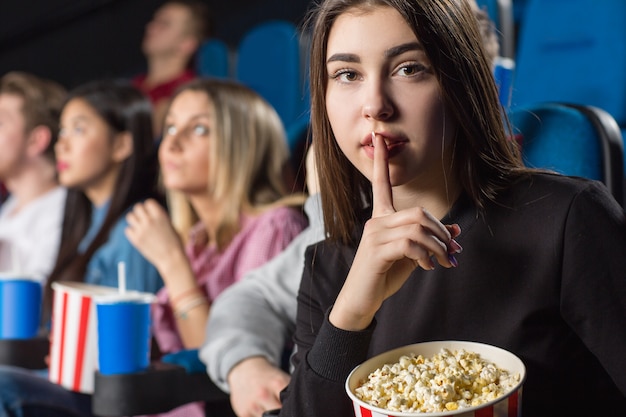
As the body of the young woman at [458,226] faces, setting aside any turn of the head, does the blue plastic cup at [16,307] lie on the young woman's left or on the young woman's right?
on the young woman's right

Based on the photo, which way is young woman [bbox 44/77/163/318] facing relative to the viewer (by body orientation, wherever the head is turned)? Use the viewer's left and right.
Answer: facing the viewer and to the left of the viewer

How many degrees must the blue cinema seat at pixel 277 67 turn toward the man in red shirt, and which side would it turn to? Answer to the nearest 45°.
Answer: approximately 90° to its right

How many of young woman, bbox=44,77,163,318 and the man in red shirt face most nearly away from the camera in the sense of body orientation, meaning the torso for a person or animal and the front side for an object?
0

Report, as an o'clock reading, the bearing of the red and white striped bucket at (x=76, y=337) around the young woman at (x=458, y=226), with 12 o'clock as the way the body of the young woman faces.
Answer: The red and white striped bucket is roughly at 4 o'clock from the young woman.

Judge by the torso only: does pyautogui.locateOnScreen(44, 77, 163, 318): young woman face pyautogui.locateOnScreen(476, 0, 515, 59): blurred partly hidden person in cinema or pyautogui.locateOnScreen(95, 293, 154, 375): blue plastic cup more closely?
the blue plastic cup

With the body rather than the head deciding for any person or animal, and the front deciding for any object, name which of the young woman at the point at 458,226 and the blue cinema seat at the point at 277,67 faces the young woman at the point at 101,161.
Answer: the blue cinema seat

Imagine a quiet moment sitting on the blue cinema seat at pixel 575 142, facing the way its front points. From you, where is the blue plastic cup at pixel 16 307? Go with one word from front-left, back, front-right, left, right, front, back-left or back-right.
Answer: front-right

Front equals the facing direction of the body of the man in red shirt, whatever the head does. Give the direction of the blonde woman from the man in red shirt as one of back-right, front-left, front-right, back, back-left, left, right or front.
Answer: front-left

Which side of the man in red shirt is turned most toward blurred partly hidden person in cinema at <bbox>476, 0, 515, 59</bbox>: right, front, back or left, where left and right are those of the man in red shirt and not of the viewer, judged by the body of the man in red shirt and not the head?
left

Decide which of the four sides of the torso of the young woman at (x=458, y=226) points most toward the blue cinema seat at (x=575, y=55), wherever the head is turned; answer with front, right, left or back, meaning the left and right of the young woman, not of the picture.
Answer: back
